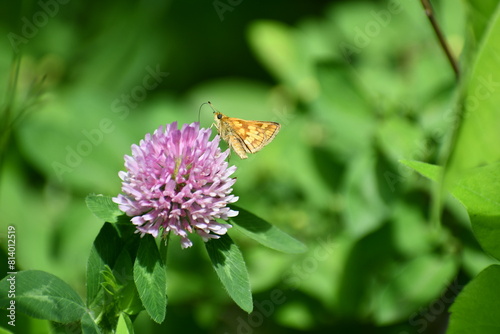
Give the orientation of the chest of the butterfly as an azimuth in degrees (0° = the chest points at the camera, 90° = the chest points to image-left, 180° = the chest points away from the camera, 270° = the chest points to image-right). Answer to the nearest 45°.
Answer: approximately 90°
